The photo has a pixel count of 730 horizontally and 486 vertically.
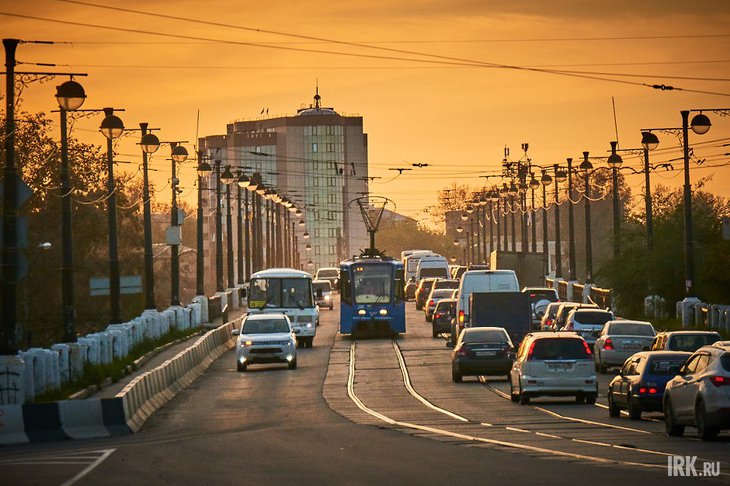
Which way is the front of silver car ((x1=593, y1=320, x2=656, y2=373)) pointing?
away from the camera

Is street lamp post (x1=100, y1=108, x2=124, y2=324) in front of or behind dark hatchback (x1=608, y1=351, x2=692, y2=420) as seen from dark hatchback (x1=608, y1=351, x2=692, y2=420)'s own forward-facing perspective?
in front

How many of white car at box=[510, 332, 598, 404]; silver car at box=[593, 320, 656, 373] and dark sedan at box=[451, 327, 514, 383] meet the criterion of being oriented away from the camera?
3

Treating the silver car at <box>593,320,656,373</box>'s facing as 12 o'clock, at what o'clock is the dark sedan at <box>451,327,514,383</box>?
The dark sedan is roughly at 8 o'clock from the silver car.

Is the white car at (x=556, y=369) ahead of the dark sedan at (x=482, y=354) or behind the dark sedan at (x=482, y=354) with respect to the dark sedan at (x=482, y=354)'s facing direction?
behind

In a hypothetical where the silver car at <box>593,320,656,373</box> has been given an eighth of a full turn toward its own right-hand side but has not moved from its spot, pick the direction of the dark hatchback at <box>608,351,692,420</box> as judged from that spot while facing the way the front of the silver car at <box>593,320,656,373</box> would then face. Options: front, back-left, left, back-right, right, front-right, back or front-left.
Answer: back-right

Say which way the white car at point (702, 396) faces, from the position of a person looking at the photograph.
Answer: facing away from the viewer and to the left of the viewer

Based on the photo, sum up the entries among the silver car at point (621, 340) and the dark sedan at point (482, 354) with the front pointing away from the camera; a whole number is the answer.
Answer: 2

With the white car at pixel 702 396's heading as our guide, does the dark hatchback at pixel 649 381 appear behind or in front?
in front

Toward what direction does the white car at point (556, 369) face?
away from the camera

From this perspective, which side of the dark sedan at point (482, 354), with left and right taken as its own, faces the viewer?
back
